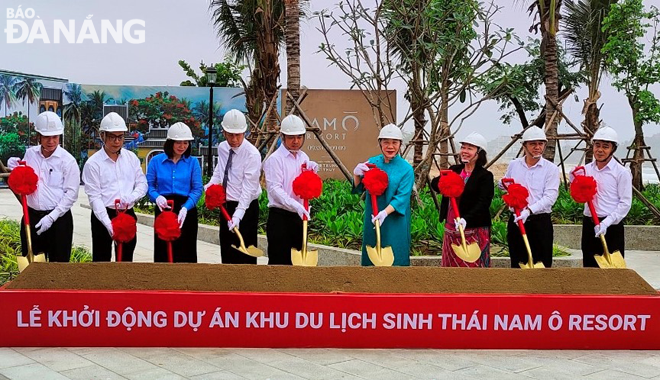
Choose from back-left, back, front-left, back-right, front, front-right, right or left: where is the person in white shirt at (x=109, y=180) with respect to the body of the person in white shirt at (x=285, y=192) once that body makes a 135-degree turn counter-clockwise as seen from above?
left

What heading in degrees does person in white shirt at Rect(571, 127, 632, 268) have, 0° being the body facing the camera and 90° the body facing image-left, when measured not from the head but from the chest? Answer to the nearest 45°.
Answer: approximately 45°

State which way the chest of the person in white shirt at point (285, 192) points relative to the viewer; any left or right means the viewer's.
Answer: facing the viewer and to the right of the viewer

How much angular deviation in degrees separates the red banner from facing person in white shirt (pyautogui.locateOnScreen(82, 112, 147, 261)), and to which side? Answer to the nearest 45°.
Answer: approximately 135° to its right

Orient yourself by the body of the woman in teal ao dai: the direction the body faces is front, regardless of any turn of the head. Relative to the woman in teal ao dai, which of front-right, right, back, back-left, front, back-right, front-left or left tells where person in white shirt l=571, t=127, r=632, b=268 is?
left

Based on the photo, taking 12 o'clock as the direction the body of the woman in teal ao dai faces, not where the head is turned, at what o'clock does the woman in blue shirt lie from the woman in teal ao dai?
The woman in blue shirt is roughly at 3 o'clock from the woman in teal ao dai.

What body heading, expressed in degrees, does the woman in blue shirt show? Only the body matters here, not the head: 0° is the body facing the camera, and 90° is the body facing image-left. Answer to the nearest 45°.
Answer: approximately 0°

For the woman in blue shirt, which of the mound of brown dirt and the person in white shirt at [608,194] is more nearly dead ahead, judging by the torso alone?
the mound of brown dirt

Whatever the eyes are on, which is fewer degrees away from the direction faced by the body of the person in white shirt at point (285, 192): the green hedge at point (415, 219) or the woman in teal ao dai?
the woman in teal ao dai

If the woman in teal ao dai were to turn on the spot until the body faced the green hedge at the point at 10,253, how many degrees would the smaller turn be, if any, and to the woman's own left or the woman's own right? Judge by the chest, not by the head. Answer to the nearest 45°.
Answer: approximately 135° to the woman's own right

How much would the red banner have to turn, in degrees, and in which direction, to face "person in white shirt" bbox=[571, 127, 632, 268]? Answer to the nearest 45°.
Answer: approximately 135° to its left
